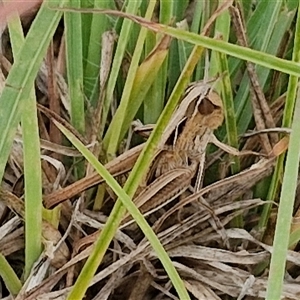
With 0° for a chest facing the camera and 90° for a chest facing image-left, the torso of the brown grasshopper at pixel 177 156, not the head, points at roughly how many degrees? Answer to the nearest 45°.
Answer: approximately 270°
